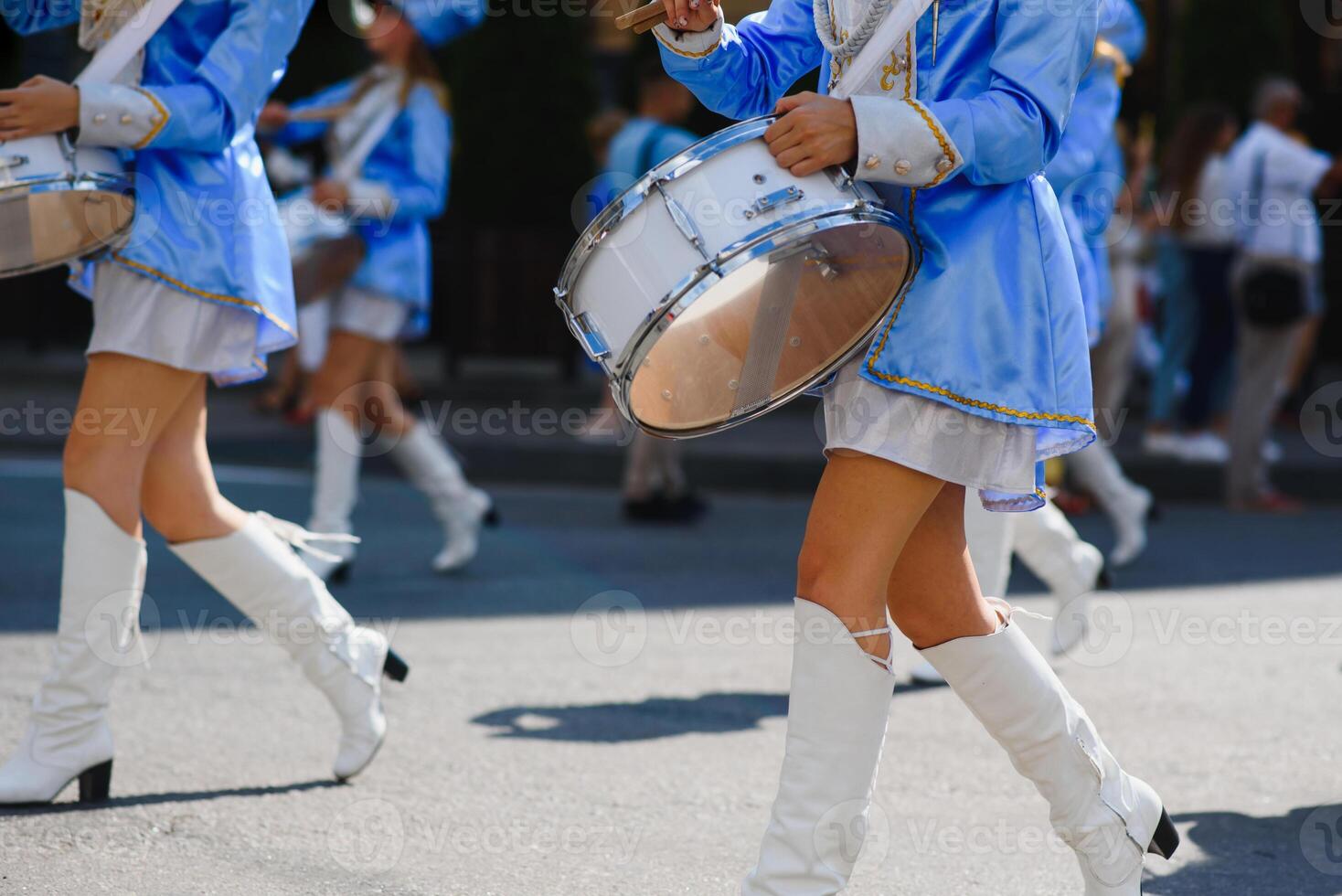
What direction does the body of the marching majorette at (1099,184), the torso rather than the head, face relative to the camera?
to the viewer's left

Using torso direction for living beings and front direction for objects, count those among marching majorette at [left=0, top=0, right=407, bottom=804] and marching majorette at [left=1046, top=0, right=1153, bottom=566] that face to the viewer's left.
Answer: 2

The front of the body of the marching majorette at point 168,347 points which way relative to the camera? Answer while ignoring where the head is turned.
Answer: to the viewer's left

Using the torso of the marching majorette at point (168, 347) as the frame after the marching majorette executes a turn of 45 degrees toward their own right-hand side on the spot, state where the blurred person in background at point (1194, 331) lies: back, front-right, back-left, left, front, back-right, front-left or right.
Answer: right

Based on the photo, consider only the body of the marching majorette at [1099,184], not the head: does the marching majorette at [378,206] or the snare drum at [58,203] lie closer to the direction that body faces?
the marching majorette

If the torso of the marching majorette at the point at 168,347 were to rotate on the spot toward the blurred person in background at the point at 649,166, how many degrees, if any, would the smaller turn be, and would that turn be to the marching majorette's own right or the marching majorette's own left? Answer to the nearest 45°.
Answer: approximately 135° to the marching majorette's own right

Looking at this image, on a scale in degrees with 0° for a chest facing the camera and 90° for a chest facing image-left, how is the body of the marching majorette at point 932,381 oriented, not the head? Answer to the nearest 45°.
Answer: approximately 45°

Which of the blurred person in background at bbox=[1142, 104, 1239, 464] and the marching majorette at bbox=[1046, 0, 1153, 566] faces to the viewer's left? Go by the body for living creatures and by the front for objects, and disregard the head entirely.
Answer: the marching majorette

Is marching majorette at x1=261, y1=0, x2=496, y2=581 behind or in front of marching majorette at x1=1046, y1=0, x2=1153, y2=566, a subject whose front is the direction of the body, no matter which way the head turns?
in front

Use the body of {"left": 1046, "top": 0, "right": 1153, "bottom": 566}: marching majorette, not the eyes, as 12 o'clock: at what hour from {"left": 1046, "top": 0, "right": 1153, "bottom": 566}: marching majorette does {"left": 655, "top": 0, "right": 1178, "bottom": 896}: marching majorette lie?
{"left": 655, "top": 0, "right": 1178, "bottom": 896}: marching majorette is roughly at 9 o'clock from {"left": 1046, "top": 0, "right": 1153, "bottom": 566}: marching majorette.

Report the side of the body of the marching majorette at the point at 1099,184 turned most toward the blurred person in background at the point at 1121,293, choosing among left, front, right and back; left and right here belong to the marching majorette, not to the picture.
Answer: right
